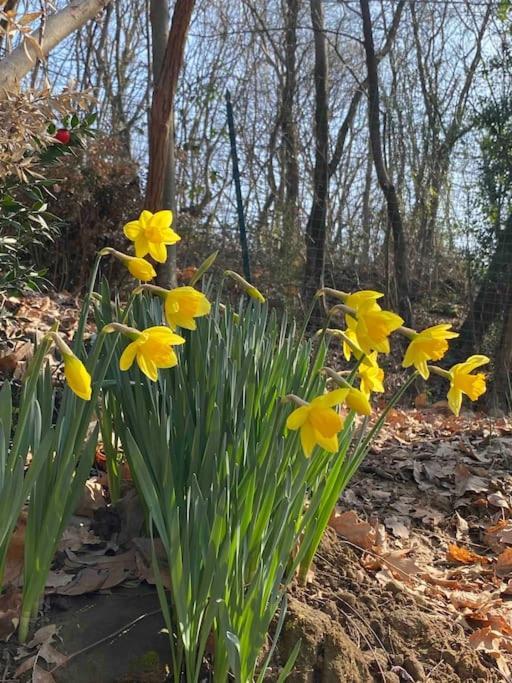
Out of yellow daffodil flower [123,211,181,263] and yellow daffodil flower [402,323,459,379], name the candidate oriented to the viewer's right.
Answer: yellow daffodil flower [402,323,459,379]

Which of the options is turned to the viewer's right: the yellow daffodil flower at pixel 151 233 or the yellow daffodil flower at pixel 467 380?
the yellow daffodil flower at pixel 467 380

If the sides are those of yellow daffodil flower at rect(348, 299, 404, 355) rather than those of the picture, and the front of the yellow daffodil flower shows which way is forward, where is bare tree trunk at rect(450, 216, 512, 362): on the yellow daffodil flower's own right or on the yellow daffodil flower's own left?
on the yellow daffodil flower's own left

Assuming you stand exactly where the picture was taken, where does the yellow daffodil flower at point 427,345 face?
facing to the right of the viewer

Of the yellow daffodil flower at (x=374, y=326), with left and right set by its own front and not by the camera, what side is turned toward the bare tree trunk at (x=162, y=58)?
back

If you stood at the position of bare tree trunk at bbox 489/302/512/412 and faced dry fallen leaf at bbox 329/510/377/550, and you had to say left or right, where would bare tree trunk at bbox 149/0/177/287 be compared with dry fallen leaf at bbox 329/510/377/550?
right

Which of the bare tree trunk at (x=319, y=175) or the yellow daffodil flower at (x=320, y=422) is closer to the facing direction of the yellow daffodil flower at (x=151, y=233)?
the yellow daffodil flower

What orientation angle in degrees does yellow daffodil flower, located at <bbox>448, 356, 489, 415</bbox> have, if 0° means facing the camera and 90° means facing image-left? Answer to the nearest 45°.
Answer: approximately 270°
